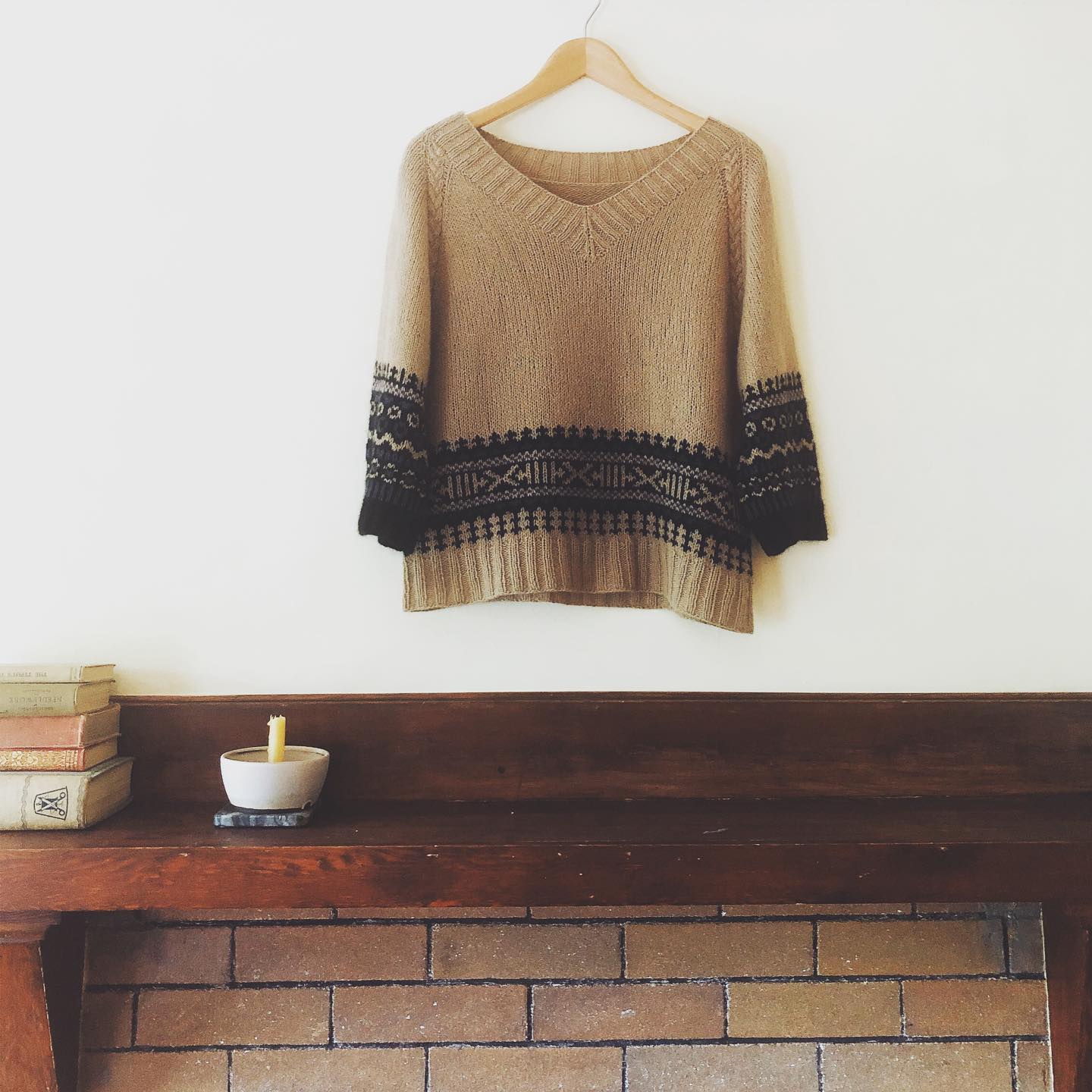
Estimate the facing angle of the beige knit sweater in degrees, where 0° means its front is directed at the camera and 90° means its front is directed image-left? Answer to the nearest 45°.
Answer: approximately 0°

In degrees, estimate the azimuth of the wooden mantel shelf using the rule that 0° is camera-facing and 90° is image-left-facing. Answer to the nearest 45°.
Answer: approximately 0°
